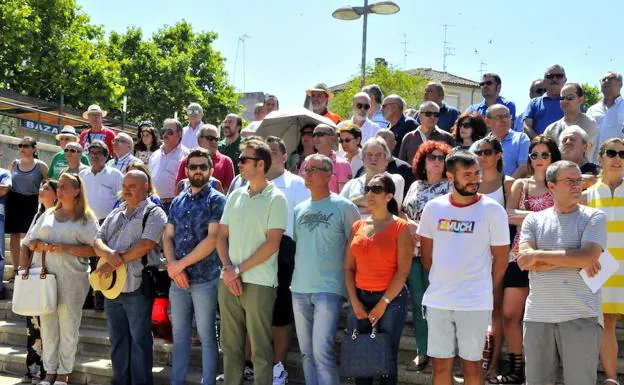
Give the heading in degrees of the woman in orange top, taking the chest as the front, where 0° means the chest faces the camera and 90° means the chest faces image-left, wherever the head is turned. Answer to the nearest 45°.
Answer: approximately 45°

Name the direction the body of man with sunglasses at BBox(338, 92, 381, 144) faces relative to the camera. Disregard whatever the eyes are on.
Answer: toward the camera

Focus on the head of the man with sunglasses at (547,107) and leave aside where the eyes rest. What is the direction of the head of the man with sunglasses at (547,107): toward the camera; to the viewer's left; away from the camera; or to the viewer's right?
toward the camera

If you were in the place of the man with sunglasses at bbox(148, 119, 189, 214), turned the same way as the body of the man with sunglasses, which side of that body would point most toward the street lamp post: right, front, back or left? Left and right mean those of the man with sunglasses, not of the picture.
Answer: back

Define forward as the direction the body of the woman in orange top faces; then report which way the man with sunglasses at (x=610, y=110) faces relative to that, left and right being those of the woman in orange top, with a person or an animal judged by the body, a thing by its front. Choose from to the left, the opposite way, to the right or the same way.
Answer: the same way

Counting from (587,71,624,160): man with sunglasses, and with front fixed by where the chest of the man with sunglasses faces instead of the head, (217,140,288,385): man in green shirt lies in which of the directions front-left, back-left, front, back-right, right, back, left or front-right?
front

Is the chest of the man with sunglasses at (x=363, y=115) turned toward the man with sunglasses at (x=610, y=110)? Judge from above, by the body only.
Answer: no

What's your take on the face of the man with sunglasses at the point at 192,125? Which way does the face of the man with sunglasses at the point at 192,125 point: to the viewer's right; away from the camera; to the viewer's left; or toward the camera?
toward the camera

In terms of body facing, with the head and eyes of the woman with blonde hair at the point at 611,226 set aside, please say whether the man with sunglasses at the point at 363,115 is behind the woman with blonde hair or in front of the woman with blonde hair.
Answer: behind

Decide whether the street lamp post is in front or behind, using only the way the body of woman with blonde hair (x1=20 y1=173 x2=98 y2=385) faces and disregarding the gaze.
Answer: behind

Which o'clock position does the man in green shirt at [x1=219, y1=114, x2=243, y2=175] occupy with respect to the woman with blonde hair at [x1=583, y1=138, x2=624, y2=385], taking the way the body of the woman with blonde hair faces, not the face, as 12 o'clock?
The man in green shirt is roughly at 4 o'clock from the woman with blonde hair.

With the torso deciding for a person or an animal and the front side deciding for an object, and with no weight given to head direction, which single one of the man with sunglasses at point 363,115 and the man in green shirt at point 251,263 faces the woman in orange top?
the man with sunglasses

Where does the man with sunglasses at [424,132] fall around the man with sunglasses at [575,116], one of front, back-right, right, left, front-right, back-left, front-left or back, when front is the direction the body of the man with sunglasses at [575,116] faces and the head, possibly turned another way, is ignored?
front-right

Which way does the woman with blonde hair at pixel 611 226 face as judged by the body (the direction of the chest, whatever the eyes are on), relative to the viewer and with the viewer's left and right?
facing the viewer

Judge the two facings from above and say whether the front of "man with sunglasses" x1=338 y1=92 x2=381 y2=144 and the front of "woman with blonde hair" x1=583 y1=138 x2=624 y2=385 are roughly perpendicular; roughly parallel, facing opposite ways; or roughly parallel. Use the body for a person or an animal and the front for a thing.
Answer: roughly parallel

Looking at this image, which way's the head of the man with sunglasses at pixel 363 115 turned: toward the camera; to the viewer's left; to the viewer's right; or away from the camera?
toward the camera

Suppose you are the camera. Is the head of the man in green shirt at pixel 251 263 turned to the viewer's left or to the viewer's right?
to the viewer's left

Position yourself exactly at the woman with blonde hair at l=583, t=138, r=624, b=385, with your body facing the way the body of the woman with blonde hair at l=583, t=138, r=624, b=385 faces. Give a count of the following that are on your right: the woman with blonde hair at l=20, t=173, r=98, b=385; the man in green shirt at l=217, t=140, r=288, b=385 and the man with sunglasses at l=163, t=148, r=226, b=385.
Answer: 3

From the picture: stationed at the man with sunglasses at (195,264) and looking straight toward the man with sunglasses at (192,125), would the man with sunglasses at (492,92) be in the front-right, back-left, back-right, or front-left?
front-right

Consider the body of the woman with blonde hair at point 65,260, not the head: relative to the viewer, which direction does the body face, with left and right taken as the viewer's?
facing the viewer and to the left of the viewer

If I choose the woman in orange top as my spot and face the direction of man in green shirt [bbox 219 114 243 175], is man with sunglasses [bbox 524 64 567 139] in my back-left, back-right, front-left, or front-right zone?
front-right
